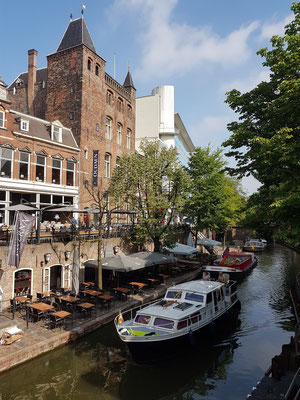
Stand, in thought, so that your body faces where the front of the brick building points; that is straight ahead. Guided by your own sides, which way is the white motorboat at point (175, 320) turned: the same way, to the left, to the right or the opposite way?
to the right

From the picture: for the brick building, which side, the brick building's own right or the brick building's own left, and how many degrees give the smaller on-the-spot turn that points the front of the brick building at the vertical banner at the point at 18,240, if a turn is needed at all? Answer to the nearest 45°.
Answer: approximately 45° to the brick building's own right

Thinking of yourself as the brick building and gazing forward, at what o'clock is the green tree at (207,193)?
The green tree is roughly at 10 o'clock from the brick building.

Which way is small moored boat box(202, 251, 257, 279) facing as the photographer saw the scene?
facing the viewer and to the left of the viewer

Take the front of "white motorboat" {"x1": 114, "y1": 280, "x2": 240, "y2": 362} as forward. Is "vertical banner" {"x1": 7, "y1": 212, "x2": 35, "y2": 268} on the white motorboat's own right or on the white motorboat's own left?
on the white motorboat's own right

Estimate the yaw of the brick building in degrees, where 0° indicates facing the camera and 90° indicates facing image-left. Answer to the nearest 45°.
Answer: approximately 315°

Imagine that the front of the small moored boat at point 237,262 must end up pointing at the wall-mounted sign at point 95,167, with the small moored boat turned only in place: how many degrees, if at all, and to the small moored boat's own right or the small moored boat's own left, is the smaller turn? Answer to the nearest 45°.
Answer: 0° — it already faces it

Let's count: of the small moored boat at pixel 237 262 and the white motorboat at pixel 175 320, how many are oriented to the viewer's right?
0

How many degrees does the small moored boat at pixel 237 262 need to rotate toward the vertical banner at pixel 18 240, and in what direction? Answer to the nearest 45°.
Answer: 0° — it already faces it
